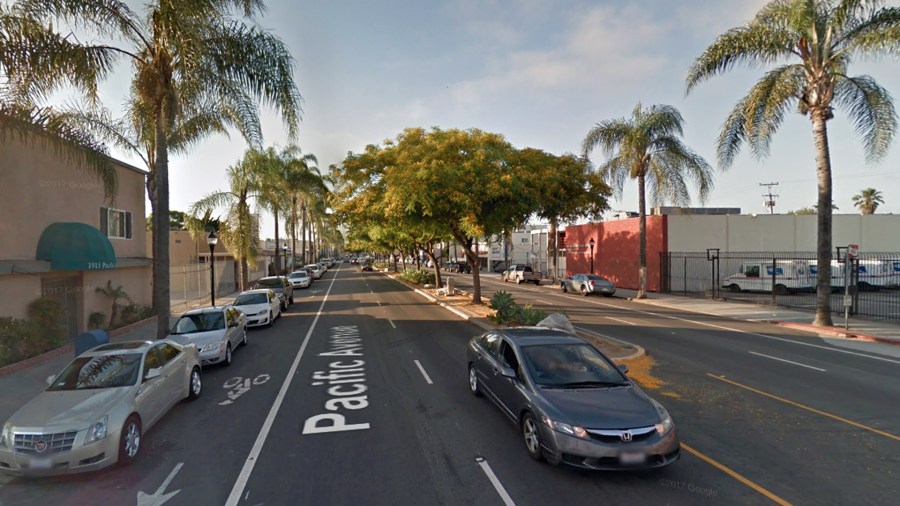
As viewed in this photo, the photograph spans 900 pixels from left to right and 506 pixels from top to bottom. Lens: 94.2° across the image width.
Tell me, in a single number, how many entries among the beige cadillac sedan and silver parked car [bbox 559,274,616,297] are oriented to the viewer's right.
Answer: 0

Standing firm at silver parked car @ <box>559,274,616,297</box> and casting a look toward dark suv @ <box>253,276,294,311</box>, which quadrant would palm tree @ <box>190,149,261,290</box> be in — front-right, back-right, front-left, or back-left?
front-right

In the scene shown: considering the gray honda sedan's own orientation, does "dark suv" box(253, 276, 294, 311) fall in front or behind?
behind

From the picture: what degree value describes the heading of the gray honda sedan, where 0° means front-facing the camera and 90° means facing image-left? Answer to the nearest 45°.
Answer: approximately 315°

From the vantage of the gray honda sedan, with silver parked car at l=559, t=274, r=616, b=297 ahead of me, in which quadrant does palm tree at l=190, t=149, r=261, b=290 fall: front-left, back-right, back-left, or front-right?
front-left

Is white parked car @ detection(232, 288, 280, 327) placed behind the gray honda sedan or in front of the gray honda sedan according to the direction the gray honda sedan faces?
behind

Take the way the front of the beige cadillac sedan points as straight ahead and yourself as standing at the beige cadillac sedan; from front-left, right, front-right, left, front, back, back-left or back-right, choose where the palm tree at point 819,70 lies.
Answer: back-left

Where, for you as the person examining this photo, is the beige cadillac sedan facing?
facing the viewer and to the left of the viewer

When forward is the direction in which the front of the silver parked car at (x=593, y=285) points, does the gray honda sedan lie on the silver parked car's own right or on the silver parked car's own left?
on the silver parked car's own left

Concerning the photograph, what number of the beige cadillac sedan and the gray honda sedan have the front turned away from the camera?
0

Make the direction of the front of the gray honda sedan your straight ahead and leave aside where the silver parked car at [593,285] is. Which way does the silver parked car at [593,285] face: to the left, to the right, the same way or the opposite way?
the opposite way

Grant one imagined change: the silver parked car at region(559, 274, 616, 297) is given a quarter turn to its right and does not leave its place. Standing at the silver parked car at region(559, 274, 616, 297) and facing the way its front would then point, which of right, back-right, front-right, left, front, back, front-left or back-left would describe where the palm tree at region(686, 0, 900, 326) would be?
right

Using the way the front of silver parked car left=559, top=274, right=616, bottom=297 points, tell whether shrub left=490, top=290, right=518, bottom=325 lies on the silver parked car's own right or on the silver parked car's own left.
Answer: on the silver parked car's own left

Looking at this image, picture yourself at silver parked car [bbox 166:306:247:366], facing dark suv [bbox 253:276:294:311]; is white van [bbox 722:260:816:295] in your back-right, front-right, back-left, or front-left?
front-right

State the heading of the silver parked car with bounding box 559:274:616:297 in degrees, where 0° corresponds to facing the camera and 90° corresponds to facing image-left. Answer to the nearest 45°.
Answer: approximately 135°

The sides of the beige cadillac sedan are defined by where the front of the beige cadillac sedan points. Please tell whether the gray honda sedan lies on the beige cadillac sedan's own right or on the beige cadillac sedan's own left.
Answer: on the beige cadillac sedan's own left
